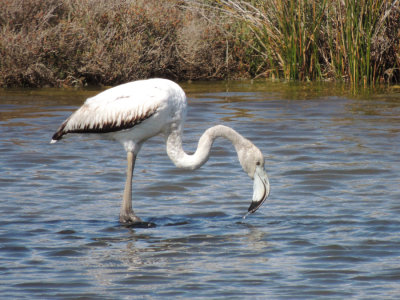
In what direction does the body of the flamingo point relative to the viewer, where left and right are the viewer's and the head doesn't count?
facing to the right of the viewer
